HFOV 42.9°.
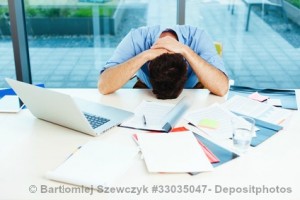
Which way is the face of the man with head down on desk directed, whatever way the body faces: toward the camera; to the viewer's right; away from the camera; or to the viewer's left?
toward the camera

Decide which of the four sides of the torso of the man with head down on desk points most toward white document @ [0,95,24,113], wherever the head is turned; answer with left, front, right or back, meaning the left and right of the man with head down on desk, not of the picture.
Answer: right

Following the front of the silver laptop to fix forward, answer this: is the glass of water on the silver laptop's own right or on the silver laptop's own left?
on the silver laptop's own right

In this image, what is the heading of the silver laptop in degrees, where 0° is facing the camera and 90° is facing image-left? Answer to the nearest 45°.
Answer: approximately 225°

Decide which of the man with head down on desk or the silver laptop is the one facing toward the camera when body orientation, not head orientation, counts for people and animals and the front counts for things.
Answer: the man with head down on desk

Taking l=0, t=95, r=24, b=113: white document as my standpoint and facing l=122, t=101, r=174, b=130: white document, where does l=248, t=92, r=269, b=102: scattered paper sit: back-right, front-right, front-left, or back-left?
front-left

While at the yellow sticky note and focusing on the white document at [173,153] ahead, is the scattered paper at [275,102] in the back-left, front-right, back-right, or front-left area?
back-left

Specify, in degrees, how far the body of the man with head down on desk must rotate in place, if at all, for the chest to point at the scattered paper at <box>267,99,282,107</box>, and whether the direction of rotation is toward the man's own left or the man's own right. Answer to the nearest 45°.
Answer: approximately 90° to the man's own left

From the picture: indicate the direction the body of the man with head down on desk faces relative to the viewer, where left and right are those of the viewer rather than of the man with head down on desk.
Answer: facing the viewer

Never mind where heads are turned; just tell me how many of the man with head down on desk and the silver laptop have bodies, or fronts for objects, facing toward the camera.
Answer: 1

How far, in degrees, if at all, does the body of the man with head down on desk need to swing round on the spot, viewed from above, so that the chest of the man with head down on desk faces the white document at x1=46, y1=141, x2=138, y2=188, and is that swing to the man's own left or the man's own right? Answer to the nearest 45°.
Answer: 0° — they already face it
